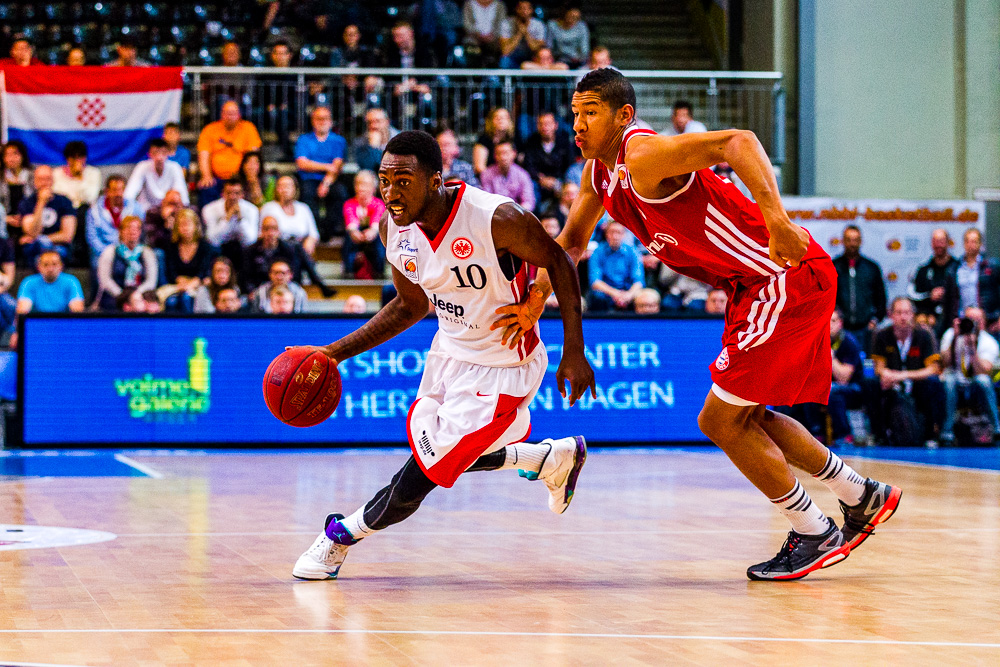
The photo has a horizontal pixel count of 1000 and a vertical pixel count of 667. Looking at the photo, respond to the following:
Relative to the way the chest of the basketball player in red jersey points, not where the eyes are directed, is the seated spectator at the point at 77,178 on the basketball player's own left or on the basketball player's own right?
on the basketball player's own right

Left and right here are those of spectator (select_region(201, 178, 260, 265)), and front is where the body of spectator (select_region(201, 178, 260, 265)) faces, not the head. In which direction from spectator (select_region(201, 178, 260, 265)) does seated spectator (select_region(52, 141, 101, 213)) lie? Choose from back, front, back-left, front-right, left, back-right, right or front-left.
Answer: back-right

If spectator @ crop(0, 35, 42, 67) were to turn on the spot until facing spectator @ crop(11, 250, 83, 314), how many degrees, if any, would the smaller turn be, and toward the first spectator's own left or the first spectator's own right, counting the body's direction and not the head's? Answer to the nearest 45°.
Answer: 0° — they already face them

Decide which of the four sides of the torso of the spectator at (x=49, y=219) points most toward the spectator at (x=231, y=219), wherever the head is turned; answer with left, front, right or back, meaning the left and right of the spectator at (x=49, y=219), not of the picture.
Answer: left

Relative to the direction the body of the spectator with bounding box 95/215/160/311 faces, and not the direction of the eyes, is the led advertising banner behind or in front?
in front

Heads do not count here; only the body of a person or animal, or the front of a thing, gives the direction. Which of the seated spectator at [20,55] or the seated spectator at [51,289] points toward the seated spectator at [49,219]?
the seated spectator at [20,55]

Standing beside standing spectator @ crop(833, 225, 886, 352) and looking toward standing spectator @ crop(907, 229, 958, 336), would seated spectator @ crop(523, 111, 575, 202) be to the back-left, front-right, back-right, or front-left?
back-left

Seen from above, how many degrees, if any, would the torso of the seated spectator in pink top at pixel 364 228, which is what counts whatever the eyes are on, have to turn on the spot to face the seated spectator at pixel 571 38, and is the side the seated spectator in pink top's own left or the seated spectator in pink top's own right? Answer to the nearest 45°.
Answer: approximately 135° to the seated spectator in pink top's own left

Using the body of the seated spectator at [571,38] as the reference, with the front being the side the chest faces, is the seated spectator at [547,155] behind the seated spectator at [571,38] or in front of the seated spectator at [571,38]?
in front

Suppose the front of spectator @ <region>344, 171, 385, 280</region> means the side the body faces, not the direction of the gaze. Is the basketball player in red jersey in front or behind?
in front
